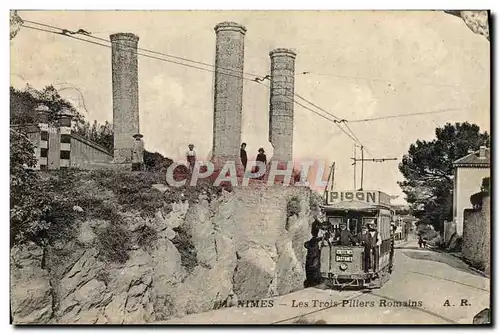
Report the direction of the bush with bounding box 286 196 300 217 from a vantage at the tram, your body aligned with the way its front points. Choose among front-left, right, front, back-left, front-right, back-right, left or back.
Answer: right

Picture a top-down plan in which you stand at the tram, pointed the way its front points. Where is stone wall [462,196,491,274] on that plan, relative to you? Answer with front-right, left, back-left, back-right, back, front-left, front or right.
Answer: left

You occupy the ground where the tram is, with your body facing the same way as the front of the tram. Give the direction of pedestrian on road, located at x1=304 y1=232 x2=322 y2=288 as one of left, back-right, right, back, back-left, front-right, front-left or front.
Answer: right

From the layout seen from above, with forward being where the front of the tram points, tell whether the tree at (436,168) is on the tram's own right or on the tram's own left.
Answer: on the tram's own left

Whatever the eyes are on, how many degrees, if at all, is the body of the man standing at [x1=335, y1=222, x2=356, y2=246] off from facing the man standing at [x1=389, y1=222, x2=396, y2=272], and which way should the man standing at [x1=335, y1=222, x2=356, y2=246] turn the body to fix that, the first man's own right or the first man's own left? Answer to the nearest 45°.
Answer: approximately 135° to the first man's own left

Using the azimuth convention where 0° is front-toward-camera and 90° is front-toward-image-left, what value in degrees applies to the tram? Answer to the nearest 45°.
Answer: approximately 0°

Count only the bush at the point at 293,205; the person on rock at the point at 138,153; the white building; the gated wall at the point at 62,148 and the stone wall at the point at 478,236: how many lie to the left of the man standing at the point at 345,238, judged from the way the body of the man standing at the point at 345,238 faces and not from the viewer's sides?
2

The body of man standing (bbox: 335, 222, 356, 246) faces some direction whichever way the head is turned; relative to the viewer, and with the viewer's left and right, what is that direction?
facing the viewer
